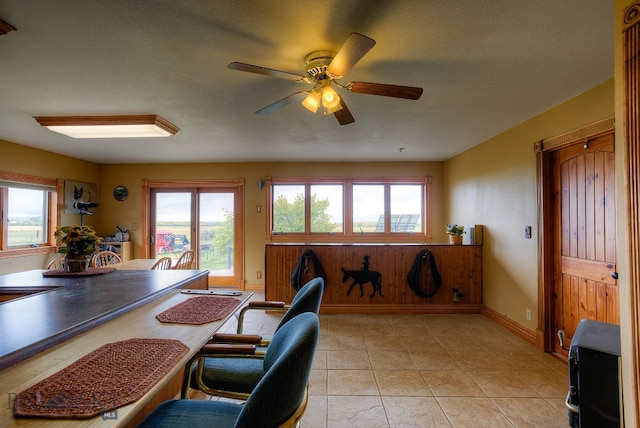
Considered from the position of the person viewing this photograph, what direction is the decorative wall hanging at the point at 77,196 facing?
facing the viewer and to the right of the viewer

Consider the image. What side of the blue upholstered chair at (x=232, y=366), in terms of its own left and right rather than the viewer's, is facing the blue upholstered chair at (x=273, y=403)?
left

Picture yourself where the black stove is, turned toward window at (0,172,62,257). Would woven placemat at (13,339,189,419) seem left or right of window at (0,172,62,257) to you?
left

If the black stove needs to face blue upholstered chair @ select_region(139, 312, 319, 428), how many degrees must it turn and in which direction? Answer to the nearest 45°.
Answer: approximately 45° to its left

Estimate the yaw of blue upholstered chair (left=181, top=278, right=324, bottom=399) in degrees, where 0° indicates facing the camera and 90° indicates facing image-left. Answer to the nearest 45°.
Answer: approximately 90°

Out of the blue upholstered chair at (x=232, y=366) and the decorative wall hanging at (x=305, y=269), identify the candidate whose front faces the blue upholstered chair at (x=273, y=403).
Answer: the decorative wall hanging

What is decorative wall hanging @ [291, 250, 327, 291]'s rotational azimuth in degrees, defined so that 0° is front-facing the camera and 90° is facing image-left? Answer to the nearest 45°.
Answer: approximately 0°

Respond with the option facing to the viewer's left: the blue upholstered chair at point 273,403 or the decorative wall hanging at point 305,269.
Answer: the blue upholstered chair

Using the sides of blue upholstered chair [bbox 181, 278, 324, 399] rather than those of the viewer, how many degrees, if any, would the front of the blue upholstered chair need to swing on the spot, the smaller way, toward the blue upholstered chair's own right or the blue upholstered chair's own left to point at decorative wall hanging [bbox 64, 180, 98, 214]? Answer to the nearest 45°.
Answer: approximately 45° to the blue upholstered chair's own right

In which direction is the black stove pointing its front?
to the viewer's left

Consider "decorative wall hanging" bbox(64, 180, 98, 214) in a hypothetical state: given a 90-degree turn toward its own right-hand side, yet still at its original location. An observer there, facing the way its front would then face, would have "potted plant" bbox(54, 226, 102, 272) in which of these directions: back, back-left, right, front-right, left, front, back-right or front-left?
front-left

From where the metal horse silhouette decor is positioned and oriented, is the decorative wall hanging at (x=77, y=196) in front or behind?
in front
